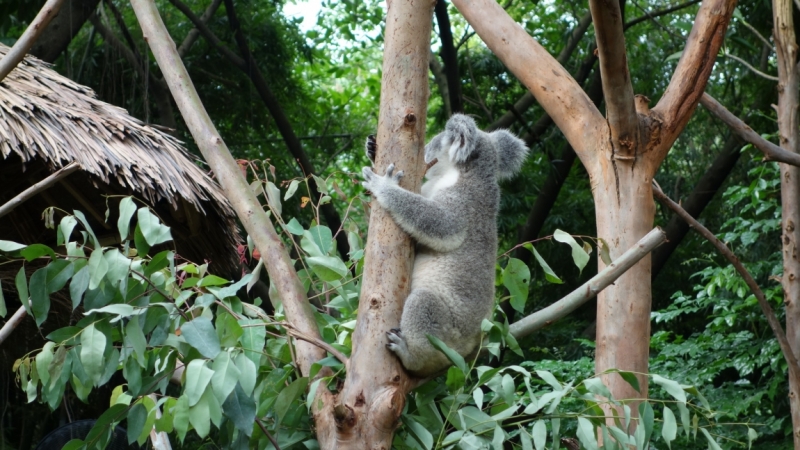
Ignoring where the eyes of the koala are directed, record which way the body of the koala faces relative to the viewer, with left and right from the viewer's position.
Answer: facing away from the viewer and to the left of the viewer

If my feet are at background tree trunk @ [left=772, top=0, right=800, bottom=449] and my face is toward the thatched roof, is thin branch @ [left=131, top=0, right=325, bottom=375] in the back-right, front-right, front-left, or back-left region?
front-left

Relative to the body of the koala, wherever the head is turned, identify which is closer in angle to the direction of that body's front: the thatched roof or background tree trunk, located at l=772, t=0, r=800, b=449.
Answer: the thatched roof

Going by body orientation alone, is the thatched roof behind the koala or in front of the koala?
in front

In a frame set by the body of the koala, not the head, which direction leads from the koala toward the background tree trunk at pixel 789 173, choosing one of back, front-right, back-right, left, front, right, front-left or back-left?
right
